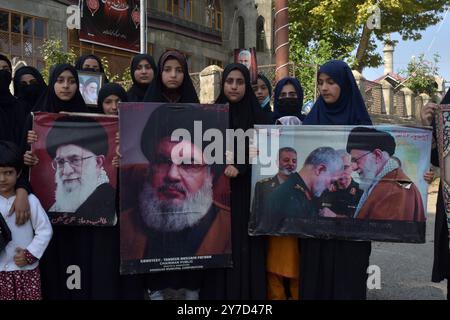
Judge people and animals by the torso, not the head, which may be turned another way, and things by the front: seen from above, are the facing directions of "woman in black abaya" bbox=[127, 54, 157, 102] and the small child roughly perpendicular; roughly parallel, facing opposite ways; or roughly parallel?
roughly parallel

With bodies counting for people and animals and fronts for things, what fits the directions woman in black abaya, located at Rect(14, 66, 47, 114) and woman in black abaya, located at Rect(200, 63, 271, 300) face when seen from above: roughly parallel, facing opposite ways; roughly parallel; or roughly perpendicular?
roughly parallel

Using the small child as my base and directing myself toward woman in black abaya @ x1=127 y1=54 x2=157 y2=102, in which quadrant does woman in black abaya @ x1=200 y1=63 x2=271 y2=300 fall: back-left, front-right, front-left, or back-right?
front-right

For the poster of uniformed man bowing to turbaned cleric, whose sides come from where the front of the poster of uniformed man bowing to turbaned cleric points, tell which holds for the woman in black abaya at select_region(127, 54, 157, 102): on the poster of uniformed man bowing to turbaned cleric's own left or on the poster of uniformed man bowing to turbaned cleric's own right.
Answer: on the poster of uniformed man bowing to turbaned cleric's own right

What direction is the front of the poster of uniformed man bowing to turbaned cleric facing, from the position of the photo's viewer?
facing the viewer

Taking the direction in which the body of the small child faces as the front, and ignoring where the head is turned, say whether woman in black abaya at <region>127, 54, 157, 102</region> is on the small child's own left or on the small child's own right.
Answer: on the small child's own left

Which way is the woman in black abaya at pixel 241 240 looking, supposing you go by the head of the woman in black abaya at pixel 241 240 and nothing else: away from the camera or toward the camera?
toward the camera

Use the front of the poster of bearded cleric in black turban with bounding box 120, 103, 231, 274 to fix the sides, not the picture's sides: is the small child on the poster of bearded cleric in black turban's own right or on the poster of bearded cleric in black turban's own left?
on the poster of bearded cleric in black turban's own right

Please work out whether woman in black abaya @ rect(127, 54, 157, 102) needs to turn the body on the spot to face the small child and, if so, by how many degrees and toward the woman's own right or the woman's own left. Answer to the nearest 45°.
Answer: approximately 45° to the woman's own right

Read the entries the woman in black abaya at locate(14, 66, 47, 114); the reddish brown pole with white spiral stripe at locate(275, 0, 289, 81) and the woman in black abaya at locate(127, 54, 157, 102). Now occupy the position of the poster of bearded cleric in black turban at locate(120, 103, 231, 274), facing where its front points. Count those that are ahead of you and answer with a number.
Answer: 0

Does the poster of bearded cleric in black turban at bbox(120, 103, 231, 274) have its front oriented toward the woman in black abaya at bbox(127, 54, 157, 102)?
no

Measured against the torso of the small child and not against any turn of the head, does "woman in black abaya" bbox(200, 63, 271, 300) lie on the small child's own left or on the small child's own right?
on the small child's own left

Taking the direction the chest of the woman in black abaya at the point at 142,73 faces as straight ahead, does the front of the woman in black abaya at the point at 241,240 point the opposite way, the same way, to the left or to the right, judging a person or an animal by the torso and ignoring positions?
the same way

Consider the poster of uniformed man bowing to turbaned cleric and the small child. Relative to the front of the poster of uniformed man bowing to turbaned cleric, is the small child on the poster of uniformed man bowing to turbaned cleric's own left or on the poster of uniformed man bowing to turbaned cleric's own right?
on the poster of uniformed man bowing to turbaned cleric's own right

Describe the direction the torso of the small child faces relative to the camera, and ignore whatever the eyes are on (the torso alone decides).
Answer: toward the camera

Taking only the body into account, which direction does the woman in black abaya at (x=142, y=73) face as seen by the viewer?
toward the camera

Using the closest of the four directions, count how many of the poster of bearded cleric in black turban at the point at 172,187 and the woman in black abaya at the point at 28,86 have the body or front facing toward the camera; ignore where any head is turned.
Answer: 2
